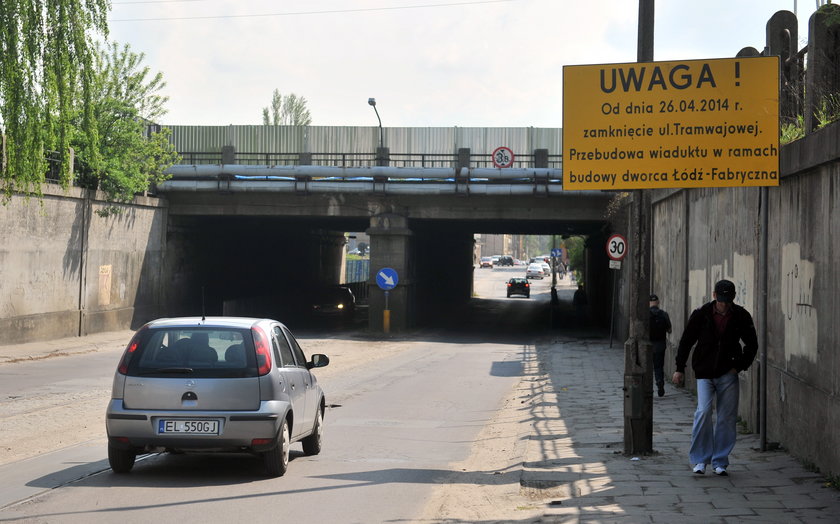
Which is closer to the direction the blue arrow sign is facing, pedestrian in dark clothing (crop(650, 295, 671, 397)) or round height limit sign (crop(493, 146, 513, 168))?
the pedestrian in dark clothing

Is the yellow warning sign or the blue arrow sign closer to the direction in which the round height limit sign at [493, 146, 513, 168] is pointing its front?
the yellow warning sign

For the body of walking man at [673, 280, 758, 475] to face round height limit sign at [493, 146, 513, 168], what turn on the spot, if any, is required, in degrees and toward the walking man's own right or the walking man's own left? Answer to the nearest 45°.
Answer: approximately 180°

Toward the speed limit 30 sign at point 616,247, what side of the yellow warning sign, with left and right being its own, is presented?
back

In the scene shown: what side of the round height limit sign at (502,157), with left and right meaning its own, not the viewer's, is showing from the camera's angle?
front

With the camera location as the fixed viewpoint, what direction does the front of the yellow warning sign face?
facing the viewer

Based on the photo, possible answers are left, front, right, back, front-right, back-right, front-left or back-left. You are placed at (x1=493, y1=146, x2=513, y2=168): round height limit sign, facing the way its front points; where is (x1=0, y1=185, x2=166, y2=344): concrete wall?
front-right

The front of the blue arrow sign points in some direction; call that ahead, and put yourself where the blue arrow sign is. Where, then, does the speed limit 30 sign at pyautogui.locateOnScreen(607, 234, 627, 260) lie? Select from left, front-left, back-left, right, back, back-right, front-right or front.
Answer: front-left

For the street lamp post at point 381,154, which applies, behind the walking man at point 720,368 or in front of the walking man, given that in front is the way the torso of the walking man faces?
behind

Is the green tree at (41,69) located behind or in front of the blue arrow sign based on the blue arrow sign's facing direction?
in front

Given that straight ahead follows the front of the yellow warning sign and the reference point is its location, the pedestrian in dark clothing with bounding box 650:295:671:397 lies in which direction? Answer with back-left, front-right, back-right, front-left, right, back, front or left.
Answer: back

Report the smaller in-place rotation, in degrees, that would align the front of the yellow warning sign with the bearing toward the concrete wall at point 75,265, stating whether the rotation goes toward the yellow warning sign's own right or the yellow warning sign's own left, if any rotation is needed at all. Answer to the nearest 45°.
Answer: approximately 135° to the yellow warning sign's own right

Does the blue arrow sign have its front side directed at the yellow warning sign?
yes
